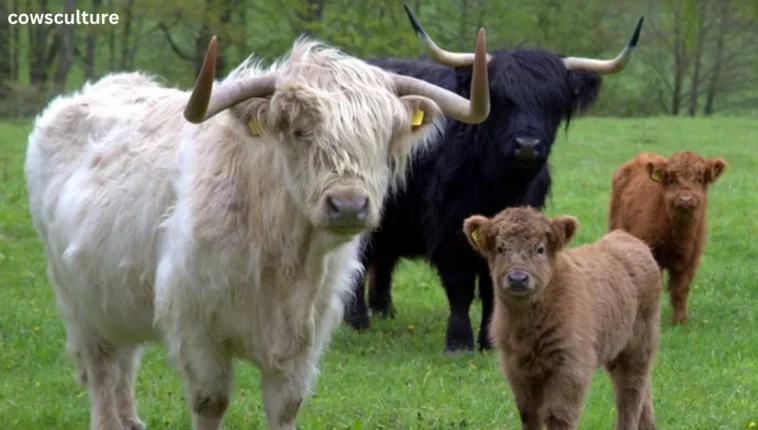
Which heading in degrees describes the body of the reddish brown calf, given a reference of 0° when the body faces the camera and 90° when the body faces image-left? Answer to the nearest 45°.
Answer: approximately 315°

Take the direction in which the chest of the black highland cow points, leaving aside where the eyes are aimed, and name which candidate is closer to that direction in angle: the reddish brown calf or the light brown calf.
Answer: the light brown calf

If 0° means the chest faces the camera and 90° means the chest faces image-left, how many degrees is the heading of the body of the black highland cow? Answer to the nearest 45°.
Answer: approximately 315°

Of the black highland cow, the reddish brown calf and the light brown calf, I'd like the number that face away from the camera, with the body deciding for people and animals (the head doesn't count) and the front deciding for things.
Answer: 0

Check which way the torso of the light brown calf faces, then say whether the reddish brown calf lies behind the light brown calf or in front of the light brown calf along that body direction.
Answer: behind

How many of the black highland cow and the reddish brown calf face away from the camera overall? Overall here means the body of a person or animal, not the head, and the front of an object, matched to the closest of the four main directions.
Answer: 0

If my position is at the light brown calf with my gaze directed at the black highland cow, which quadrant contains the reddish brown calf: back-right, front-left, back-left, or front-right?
front-right

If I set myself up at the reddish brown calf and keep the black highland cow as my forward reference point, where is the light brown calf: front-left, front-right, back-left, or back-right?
front-left

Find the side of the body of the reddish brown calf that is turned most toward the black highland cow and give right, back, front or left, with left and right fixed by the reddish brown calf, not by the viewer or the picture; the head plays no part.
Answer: right

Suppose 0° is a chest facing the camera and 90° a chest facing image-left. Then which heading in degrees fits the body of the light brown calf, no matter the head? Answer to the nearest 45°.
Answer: approximately 45°

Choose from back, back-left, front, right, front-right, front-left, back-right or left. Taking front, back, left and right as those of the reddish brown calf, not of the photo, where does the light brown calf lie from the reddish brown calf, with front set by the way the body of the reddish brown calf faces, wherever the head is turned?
front-right

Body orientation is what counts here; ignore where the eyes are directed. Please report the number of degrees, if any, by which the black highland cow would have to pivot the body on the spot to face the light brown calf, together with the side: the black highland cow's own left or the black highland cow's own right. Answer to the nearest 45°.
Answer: approximately 45° to the black highland cow's own right

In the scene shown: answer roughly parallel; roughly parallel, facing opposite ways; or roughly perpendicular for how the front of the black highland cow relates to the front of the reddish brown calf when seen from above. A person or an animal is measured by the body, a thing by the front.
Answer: roughly parallel
